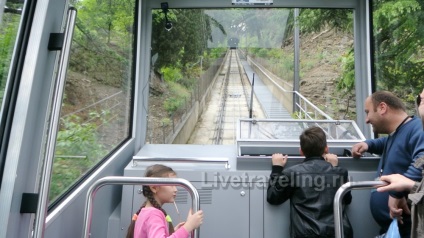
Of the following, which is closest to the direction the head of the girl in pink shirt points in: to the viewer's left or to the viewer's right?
to the viewer's right

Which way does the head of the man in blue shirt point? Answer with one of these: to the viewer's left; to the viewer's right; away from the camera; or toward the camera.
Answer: to the viewer's left

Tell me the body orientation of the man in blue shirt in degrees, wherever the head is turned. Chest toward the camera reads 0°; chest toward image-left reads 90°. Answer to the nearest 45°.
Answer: approximately 90°

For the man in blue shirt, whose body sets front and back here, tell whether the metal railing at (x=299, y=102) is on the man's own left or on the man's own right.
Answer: on the man's own right

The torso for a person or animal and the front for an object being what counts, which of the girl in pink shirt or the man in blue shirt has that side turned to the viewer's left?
the man in blue shirt

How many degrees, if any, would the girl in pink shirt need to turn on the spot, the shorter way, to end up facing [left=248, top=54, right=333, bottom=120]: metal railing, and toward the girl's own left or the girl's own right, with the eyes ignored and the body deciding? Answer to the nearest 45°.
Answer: approximately 45° to the girl's own left

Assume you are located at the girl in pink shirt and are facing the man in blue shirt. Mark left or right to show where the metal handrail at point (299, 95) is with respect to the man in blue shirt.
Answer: left

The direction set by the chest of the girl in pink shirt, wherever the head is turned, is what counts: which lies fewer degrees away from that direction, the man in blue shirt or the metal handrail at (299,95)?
the man in blue shirt

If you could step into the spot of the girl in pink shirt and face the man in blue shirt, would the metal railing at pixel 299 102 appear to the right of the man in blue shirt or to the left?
left

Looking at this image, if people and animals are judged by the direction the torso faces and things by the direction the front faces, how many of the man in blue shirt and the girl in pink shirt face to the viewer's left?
1
